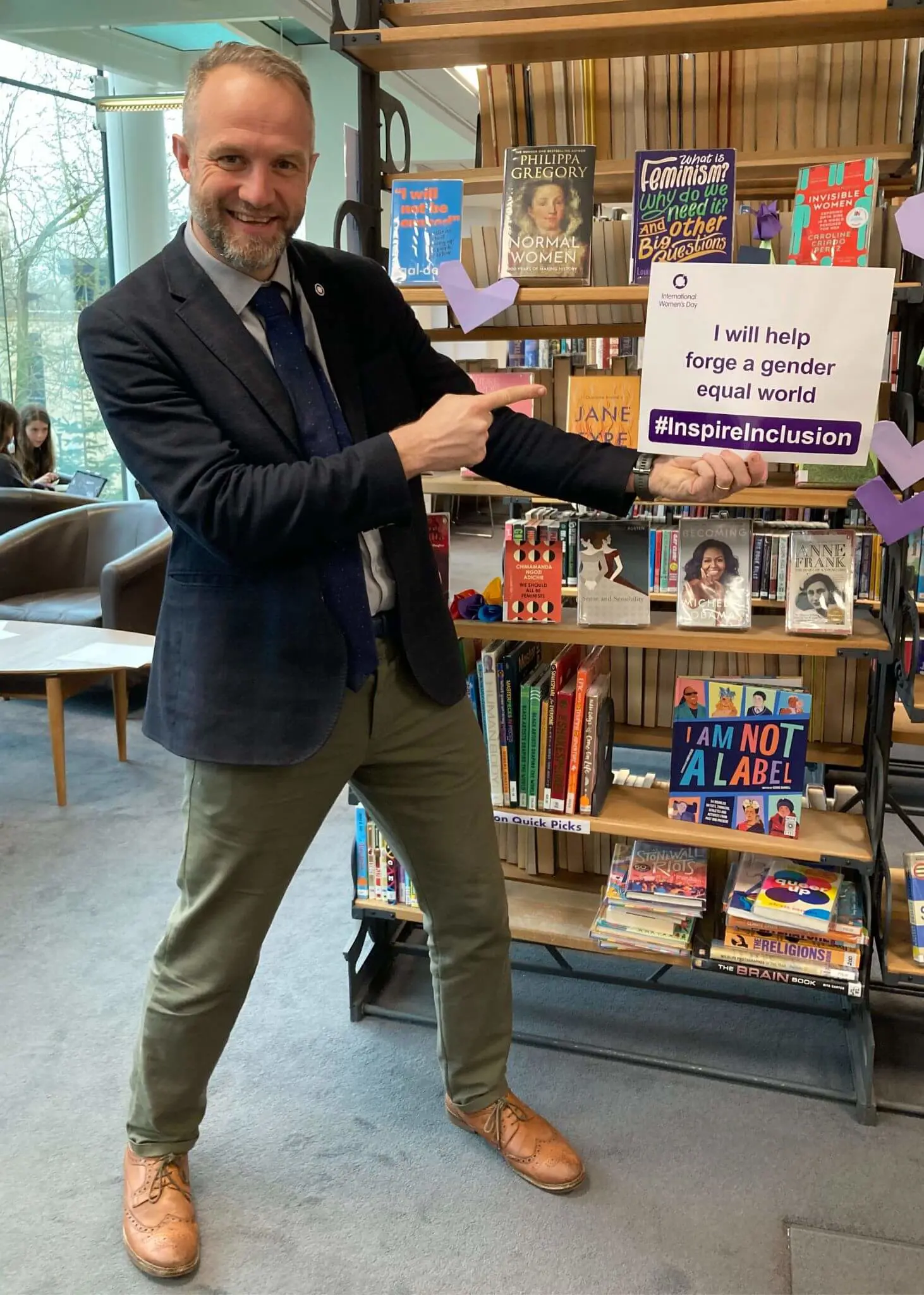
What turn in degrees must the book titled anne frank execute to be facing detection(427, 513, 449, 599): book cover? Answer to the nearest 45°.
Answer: approximately 90° to its right

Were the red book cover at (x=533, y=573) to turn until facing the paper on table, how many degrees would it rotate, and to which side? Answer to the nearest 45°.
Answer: approximately 135° to its right

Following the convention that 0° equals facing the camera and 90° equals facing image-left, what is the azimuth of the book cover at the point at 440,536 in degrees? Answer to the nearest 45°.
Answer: approximately 0°

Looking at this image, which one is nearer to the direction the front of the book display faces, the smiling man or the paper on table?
the smiling man

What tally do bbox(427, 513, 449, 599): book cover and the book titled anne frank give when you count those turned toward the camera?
2
